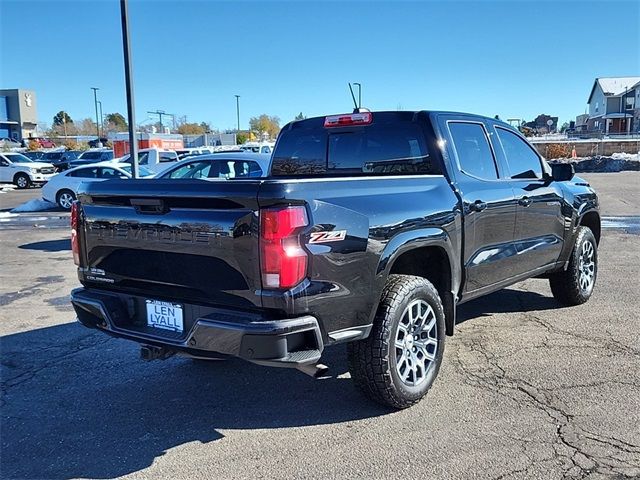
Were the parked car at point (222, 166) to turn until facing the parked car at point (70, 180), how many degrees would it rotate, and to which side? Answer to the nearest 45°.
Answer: approximately 45° to its right

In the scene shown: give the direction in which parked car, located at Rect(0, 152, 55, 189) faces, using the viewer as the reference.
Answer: facing the viewer and to the right of the viewer

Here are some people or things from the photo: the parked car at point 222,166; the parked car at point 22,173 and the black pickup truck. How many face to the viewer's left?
1

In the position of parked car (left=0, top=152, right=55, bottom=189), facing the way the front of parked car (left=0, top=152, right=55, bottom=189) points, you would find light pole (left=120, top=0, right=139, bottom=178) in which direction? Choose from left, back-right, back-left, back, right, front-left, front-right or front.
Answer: front-right

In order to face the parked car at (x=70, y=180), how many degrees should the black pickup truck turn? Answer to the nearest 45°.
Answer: approximately 90° to its left

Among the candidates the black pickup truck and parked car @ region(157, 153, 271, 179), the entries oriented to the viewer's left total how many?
1

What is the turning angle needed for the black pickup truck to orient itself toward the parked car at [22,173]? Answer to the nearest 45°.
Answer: approximately 90° to its left

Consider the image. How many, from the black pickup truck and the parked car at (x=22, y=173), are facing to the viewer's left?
0

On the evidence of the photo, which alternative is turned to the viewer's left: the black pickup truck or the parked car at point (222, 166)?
the parked car

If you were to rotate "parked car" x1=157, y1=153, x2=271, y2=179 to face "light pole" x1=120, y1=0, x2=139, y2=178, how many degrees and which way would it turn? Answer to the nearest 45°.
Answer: approximately 45° to its left

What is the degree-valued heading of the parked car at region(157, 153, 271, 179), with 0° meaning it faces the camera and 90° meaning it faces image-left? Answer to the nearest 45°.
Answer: approximately 90°

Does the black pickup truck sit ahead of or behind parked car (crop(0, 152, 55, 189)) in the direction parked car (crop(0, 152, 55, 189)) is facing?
ahead

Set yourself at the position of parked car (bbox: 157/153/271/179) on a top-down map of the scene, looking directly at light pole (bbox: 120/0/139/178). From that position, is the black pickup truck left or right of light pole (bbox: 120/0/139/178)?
left

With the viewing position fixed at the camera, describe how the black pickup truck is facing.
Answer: facing away from the viewer and to the right of the viewer
